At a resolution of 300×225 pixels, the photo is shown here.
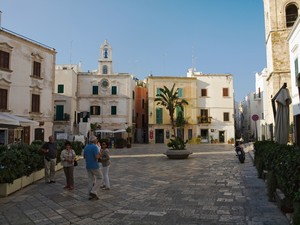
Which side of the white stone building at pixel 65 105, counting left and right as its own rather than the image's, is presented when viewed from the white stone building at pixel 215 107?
left

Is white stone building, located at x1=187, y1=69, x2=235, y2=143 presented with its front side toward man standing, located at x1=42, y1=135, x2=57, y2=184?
yes

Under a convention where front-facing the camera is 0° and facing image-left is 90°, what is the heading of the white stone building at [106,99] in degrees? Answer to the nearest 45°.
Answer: approximately 0°

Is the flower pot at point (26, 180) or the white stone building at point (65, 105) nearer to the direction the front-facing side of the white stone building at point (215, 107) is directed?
the flower pot

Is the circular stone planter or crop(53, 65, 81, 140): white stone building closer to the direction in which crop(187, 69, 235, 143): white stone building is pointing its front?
the circular stone planter

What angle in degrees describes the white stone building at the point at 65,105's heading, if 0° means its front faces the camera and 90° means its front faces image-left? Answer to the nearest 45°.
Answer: approximately 0°

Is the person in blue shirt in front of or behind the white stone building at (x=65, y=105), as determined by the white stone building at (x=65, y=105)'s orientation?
in front

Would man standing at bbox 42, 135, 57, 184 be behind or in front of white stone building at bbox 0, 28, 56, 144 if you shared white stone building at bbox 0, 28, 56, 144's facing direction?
in front
